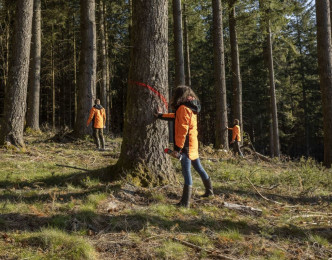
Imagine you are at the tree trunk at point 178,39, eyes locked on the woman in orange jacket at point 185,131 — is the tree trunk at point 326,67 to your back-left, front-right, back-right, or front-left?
front-left

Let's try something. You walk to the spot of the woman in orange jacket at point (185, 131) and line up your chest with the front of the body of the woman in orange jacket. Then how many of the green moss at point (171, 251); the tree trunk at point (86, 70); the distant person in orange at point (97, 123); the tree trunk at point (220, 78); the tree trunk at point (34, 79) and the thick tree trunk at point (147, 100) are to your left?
1

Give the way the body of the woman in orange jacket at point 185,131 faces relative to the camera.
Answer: to the viewer's left

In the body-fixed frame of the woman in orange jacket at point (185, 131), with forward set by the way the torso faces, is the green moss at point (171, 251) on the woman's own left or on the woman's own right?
on the woman's own left
